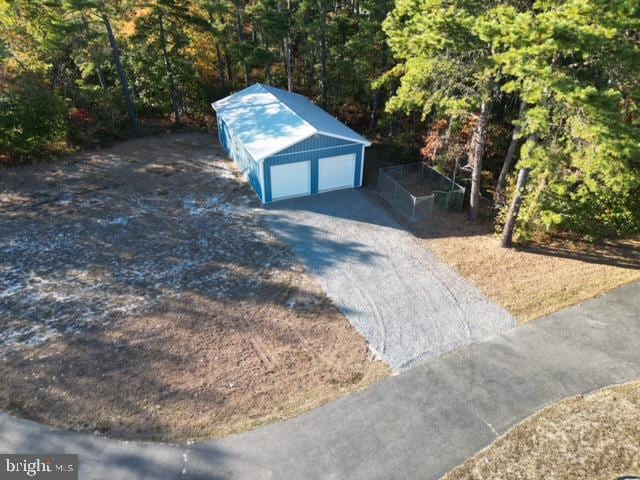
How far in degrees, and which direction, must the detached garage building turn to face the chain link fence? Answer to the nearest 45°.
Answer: approximately 45° to its left

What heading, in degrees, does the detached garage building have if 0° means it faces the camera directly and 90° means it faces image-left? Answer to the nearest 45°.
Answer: approximately 315°

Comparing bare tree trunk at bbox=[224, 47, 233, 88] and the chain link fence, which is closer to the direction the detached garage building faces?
the chain link fence
